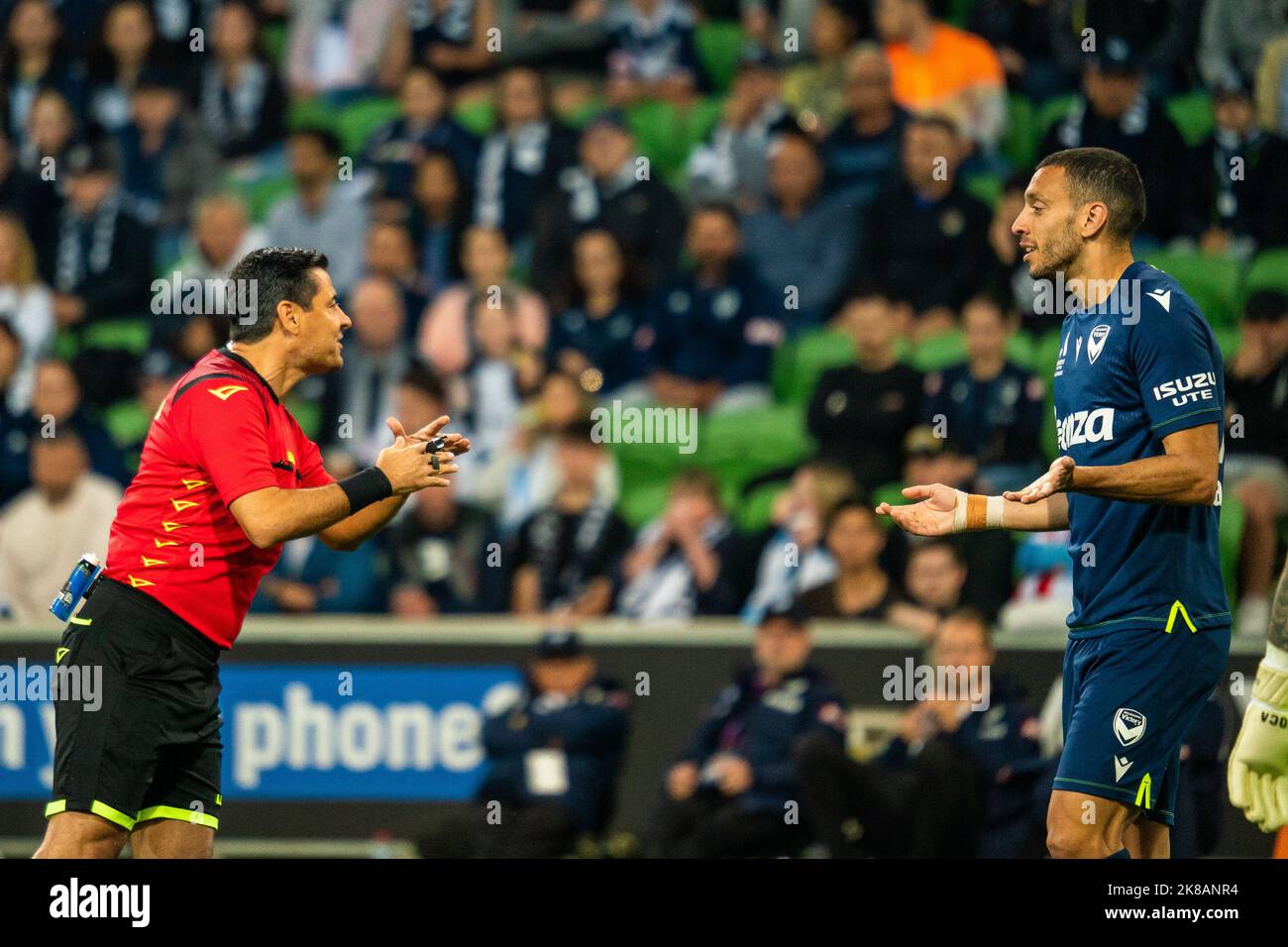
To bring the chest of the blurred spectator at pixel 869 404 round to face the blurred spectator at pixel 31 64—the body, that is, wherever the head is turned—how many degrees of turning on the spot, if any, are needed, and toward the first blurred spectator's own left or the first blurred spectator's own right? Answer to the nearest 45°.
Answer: approximately 90° to the first blurred spectator's own right

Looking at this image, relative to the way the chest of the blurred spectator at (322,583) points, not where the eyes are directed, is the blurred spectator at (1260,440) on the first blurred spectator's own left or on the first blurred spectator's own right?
on the first blurred spectator's own left

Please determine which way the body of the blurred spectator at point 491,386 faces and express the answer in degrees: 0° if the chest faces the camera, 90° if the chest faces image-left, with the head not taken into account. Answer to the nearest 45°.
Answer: approximately 0°

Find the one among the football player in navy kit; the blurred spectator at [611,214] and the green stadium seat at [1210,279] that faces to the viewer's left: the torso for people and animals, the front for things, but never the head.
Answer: the football player in navy kit

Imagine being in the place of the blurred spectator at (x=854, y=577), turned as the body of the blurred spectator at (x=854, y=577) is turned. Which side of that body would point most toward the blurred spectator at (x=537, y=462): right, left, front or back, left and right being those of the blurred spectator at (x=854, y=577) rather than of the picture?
right

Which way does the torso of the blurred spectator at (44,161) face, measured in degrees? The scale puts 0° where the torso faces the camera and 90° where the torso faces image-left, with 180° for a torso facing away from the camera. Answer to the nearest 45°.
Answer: approximately 0°
